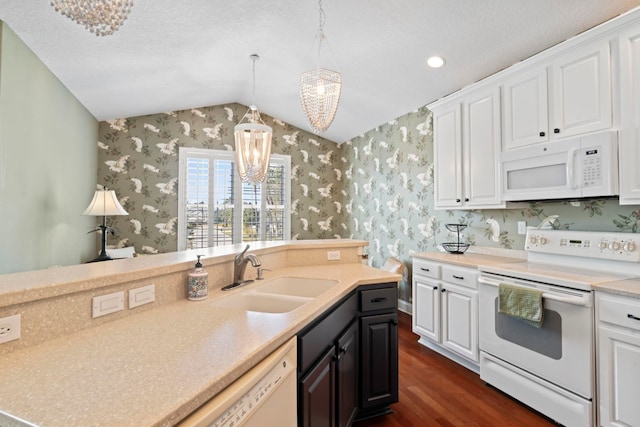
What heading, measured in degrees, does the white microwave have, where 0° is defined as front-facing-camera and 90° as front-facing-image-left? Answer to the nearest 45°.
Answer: approximately 45°

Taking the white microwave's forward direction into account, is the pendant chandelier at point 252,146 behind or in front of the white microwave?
in front

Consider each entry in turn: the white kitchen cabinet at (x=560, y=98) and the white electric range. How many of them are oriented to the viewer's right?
0

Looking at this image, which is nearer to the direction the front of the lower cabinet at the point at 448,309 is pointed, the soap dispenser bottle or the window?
the soap dispenser bottle

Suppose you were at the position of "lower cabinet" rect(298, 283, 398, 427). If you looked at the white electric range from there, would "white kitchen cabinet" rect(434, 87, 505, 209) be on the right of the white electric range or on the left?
left

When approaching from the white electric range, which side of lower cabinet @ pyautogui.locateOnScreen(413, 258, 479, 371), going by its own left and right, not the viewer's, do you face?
left

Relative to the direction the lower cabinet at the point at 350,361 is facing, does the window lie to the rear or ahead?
to the rear

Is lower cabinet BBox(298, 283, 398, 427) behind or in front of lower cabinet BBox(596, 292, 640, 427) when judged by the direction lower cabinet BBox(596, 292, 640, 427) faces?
in front

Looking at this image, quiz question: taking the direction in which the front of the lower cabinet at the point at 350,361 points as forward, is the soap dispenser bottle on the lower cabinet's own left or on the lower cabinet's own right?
on the lower cabinet's own right

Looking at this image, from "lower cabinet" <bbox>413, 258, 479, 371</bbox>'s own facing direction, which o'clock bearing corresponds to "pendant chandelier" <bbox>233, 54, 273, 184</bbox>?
The pendant chandelier is roughly at 1 o'clock from the lower cabinet.
